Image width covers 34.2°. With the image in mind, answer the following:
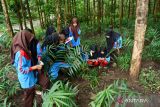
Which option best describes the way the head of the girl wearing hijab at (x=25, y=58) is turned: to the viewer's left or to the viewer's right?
to the viewer's right

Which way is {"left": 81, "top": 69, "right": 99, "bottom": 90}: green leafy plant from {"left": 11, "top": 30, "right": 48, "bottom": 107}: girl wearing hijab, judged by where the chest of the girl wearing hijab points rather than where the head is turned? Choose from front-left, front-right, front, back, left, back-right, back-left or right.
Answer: front-left

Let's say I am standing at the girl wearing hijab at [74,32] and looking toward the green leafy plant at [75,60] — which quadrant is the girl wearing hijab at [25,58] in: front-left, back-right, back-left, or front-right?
front-right

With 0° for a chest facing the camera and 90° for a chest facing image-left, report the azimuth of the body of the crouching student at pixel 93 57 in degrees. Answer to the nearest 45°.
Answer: approximately 45°

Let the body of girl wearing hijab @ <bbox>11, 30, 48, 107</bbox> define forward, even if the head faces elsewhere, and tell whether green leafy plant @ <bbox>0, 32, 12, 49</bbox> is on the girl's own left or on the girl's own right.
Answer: on the girl's own left

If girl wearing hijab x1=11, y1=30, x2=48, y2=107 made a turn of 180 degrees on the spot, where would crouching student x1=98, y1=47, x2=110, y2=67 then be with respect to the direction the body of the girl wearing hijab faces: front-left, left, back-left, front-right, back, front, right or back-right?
back-right

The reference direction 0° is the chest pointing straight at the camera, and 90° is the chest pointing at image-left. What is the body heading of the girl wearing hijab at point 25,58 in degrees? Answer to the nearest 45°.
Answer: approximately 270°

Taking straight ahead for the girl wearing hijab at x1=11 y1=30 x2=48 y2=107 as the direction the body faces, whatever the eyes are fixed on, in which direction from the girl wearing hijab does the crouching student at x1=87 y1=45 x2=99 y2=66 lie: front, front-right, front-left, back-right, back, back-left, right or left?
front-left

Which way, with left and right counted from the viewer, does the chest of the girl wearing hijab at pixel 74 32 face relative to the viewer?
facing the viewer

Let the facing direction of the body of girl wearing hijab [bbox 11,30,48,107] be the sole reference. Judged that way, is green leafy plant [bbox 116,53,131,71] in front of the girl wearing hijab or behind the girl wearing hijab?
in front

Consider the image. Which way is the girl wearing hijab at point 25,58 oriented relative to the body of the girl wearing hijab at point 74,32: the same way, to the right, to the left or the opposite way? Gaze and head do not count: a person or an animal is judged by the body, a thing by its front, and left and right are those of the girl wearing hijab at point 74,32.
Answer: to the left

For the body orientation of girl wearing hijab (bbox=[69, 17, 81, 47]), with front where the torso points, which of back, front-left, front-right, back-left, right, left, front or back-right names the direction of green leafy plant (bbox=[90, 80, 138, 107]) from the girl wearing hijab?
front

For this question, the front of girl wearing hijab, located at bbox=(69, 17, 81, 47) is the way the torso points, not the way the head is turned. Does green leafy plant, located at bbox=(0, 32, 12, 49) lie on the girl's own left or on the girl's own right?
on the girl's own right

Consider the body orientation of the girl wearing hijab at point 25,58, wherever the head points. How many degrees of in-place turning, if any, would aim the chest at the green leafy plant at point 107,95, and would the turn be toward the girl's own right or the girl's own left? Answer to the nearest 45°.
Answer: approximately 45° to the girl's own right

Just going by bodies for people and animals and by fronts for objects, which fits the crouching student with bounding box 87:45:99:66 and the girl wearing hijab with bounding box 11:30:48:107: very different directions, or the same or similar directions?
very different directions

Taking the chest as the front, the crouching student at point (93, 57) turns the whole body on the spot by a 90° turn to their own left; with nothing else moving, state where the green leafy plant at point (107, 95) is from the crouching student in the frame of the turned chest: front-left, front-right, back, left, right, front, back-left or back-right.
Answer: front-right
